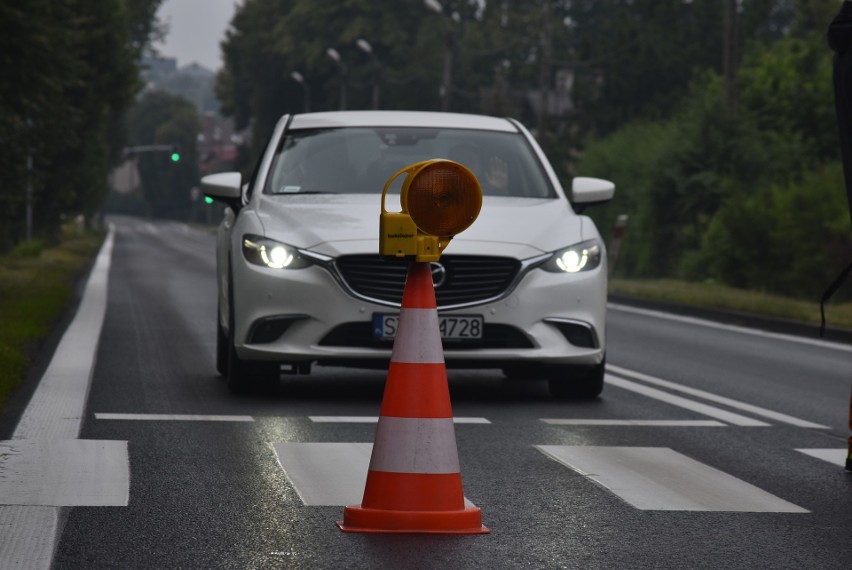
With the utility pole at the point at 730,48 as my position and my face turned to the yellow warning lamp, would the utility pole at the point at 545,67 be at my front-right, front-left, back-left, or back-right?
back-right

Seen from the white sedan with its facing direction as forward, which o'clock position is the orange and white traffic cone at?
The orange and white traffic cone is roughly at 12 o'clock from the white sedan.

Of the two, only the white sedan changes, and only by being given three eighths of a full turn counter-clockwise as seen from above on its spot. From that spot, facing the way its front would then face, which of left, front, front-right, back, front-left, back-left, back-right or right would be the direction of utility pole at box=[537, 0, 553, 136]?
front-left

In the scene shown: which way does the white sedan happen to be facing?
toward the camera

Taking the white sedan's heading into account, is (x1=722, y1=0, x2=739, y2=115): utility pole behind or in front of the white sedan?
behind

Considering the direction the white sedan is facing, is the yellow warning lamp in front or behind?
in front

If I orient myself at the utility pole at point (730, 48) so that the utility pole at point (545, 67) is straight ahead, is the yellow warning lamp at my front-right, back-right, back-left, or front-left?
back-left

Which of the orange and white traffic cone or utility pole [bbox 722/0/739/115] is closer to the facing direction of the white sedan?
the orange and white traffic cone
